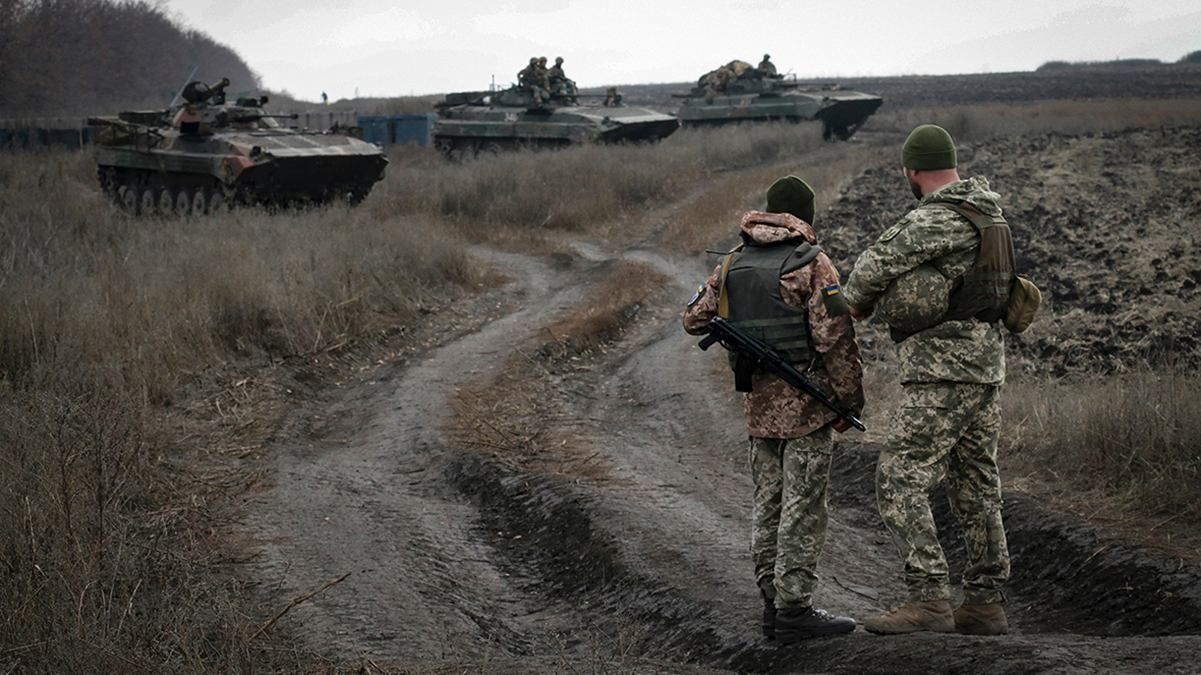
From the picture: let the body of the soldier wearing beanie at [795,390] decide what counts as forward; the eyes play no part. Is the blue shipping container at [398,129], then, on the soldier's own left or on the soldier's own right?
on the soldier's own left

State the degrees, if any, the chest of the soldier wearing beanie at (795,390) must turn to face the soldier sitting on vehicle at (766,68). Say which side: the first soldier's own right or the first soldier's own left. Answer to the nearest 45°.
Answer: approximately 45° to the first soldier's own left

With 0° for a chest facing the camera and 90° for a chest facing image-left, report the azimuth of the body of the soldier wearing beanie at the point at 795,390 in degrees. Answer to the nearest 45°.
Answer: approximately 225°

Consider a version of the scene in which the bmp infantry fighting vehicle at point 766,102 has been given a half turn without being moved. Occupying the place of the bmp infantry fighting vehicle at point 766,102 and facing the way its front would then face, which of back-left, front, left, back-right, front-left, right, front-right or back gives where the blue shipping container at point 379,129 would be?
front-left

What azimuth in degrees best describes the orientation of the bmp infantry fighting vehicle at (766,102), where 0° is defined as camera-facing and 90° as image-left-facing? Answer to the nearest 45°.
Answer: approximately 315°

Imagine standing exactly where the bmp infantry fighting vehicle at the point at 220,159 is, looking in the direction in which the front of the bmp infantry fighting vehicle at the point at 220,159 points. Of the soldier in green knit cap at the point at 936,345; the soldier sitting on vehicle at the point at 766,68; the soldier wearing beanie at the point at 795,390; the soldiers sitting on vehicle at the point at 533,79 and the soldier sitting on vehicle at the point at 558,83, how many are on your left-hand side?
3

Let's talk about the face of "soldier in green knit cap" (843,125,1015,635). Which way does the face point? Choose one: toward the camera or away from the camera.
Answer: away from the camera

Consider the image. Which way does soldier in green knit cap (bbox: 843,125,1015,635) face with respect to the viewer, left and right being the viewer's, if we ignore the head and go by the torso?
facing away from the viewer and to the left of the viewer

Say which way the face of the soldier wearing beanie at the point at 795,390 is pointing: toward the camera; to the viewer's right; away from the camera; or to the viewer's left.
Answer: away from the camera

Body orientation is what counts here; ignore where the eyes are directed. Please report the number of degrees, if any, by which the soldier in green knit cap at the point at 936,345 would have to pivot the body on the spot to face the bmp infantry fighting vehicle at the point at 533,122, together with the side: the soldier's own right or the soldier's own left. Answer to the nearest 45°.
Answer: approximately 45° to the soldier's own right
